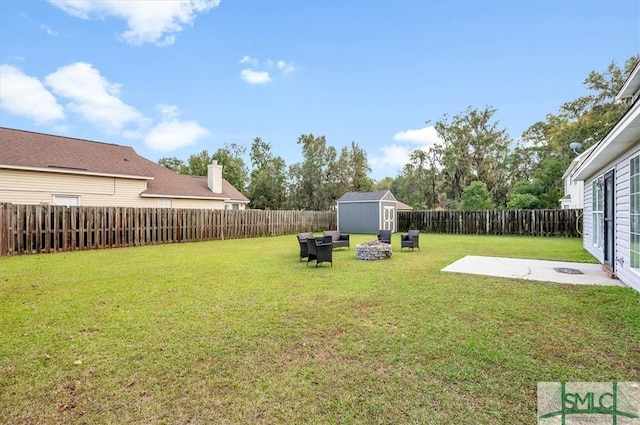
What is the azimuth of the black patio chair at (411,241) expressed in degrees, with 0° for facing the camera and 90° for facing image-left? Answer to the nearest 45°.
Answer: approximately 45°

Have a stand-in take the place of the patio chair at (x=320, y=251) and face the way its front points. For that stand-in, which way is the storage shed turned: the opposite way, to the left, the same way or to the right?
to the right

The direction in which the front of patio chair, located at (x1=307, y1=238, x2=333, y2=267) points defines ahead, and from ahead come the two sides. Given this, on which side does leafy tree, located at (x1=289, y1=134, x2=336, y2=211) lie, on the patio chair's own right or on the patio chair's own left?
on the patio chair's own left

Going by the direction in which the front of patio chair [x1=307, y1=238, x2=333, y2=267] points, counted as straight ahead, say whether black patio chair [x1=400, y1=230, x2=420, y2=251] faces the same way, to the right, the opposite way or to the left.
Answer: the opposite way

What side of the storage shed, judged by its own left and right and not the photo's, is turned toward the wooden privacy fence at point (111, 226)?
right

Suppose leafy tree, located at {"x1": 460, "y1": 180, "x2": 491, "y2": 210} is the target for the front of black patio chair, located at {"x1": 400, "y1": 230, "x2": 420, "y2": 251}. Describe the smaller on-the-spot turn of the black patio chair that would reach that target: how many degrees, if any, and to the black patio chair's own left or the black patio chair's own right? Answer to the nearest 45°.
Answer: approximately 135° to the black patio chair's own right

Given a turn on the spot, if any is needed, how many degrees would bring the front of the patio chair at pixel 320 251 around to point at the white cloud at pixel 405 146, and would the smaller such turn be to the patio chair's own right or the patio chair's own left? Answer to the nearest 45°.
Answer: approximately 45° to the patio chair's own left

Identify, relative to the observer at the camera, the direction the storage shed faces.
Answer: facing the viewer and to the right of the viewer

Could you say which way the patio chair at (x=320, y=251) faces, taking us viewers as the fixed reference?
facing away from the viewer and to the right of the viewer

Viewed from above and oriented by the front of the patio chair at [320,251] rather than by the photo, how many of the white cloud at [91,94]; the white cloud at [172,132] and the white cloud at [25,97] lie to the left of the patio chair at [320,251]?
3

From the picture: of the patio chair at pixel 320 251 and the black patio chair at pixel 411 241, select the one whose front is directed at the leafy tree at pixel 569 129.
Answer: the patio chair

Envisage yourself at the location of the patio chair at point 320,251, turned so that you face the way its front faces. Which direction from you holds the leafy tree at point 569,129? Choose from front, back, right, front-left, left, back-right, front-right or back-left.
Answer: front

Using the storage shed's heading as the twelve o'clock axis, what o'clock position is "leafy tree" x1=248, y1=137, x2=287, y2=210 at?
The leafy tree is roughly at 6 o'clock from the storage shed.

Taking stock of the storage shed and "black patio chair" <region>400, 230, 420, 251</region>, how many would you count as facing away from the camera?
0

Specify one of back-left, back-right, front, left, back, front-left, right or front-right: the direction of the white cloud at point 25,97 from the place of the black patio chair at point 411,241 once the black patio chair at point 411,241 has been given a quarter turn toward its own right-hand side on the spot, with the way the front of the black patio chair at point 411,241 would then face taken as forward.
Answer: front-left

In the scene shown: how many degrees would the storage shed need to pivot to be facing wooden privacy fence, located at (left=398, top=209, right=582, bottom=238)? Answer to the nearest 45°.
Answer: approximately 45° to its left
